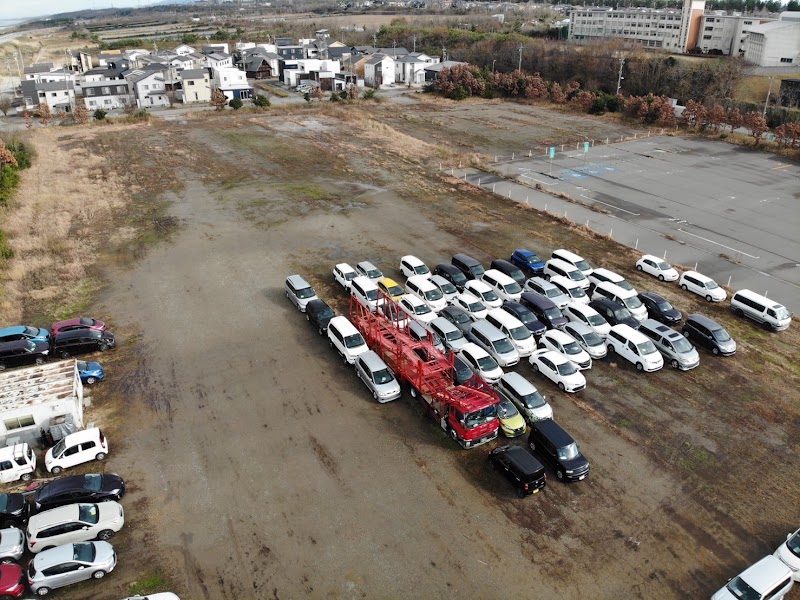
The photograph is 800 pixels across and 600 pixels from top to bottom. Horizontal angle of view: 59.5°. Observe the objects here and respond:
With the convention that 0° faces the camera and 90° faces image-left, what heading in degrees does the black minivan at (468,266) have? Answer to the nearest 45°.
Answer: approximately 315°

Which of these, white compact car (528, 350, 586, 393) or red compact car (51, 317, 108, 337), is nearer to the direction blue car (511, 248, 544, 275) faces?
the white compact car

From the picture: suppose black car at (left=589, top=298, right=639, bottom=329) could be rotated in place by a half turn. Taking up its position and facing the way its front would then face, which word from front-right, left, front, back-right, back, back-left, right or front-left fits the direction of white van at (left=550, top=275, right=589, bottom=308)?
front

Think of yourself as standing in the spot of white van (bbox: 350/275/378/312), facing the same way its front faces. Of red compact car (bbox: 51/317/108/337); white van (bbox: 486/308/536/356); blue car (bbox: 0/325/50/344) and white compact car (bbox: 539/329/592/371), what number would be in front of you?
2

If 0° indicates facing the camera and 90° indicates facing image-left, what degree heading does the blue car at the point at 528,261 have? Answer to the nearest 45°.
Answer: approximately 315°

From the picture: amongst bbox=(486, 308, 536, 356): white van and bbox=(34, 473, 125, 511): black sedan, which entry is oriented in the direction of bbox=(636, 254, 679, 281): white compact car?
the black sedan

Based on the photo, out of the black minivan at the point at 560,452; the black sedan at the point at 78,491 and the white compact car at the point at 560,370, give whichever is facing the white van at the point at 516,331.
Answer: the black sedan

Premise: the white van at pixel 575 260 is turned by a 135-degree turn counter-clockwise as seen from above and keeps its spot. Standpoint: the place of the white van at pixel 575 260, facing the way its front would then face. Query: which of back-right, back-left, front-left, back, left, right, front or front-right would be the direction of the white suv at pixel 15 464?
back-left

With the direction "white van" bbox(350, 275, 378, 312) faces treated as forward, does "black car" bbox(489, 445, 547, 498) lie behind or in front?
in front

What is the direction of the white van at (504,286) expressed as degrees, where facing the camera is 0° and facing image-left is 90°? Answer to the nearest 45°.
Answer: approximately 315°

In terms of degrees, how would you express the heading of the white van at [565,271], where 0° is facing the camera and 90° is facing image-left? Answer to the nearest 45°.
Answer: approximately 315°

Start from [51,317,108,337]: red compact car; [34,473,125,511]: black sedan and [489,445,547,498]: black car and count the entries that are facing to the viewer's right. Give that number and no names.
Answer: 2

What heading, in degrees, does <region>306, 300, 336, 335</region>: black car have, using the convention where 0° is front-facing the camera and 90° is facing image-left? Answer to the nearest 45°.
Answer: approximately 315°

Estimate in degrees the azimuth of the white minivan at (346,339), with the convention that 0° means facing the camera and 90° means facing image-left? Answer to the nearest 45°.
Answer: approximately 315°

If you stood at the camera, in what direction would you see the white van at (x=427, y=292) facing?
facing the viewer and to the right of the viewer
